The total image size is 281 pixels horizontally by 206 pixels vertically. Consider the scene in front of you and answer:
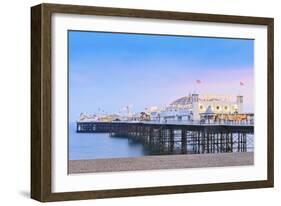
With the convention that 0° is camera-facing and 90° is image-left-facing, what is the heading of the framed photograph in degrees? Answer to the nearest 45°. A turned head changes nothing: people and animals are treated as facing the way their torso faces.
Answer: approximately 315°
